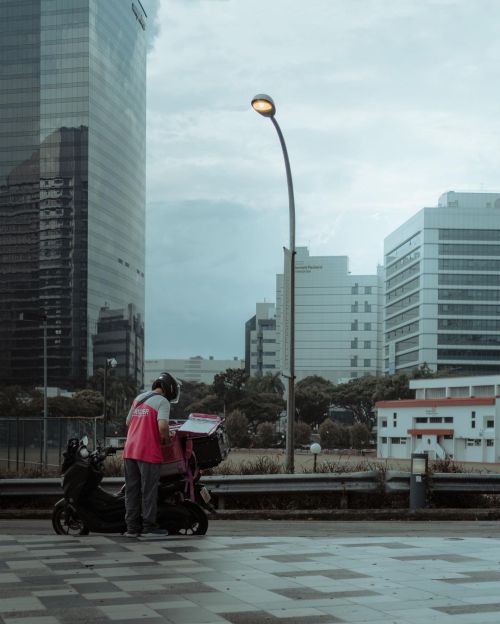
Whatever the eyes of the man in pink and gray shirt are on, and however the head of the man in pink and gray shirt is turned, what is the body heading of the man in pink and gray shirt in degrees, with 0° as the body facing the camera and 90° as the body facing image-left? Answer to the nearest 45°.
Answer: approximately 225°

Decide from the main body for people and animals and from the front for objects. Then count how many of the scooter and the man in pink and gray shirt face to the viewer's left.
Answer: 1

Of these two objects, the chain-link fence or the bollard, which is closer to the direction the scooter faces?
the chain-link fence

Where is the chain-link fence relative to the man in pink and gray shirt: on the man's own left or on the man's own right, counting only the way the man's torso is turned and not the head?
on the man's own left

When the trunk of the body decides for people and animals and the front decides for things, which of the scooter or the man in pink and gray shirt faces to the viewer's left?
the scooter

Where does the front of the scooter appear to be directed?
to the viewer's left

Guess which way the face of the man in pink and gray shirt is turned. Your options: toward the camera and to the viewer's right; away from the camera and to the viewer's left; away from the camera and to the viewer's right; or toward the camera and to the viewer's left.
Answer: away from the camera and to the viewer's right

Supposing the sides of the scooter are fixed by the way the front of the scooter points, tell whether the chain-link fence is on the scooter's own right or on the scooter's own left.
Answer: on the scooter's own right

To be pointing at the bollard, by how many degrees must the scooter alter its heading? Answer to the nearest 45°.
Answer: approximately 135° to its right
